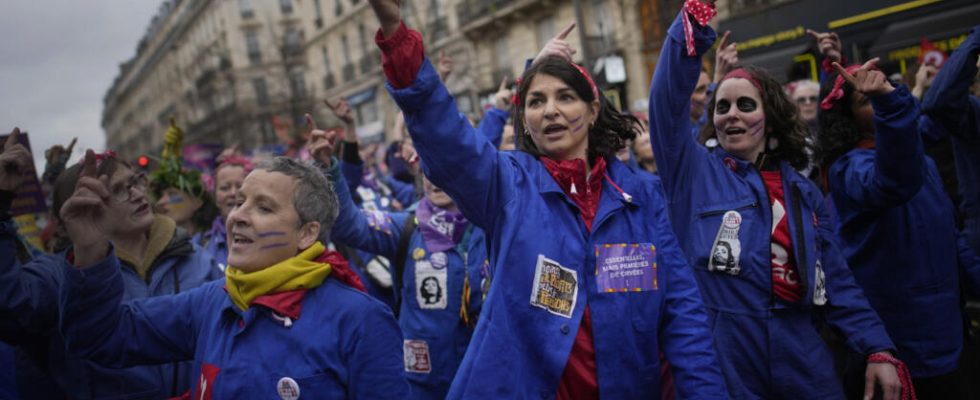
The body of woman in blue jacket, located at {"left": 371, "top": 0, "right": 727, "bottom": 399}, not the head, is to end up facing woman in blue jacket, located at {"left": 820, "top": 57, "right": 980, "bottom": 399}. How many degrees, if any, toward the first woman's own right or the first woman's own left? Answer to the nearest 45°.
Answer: approximately 135° to the first woman's own left

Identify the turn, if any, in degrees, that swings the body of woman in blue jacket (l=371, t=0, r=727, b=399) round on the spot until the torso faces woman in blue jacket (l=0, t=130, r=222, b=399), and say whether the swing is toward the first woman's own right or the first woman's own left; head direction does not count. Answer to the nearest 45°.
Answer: approximately 90° to the first woman's own right

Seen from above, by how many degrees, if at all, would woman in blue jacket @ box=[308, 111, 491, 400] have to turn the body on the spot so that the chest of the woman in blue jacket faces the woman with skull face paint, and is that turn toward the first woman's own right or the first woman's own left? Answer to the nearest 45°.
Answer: approximately 45° to the first woman's own left

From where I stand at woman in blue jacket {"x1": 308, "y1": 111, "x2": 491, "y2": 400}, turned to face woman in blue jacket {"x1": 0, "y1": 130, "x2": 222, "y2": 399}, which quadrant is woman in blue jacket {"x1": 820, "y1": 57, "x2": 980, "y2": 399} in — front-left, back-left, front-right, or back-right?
back-left

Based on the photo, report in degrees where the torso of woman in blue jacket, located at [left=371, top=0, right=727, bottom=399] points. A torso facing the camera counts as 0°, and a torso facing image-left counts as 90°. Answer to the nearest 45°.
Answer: approximately 0°

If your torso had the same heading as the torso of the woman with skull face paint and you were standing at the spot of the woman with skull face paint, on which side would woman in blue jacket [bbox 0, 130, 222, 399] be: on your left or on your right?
on your right

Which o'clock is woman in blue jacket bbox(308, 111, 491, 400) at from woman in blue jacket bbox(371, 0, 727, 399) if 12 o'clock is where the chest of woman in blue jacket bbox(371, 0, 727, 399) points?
woman in blue jacket bbox(308, 111, 491, 400) is roughly at 5 o'clock from woman in blue jacket bbox(371, 0, 727, 399).

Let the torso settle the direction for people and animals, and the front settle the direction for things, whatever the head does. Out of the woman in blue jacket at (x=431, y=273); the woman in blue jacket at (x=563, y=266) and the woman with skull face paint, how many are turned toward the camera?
3

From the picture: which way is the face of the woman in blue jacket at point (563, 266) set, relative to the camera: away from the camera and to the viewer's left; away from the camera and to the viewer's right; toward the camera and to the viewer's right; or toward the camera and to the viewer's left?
toward the camera and to the viewer's left

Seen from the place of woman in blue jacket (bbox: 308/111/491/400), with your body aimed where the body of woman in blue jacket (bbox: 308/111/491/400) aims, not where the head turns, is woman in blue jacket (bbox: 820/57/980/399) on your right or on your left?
on your left
